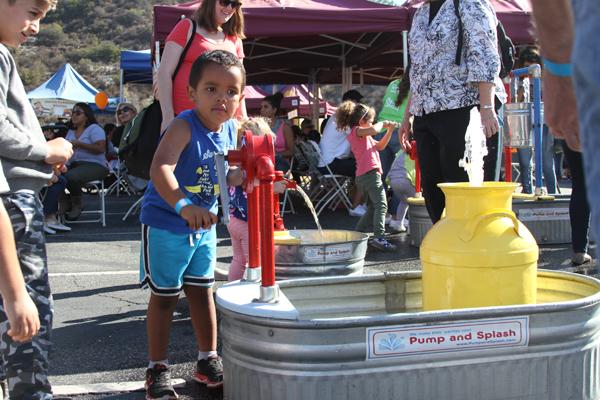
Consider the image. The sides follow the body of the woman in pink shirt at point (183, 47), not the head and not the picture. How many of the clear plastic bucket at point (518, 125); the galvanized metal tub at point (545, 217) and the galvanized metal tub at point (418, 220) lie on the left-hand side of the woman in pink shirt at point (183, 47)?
3

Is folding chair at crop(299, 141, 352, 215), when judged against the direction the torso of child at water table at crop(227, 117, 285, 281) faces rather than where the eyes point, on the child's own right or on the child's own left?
on the child's own left

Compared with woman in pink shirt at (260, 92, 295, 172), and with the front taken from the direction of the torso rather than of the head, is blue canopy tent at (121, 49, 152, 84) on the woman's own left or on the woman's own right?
on the woman's own right

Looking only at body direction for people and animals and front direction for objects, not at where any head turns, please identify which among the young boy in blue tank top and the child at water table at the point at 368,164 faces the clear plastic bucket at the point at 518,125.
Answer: the child at water table

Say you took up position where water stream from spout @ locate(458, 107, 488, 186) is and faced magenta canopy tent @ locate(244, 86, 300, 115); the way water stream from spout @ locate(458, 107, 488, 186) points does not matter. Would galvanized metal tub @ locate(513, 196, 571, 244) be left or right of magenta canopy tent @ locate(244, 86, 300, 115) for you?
right

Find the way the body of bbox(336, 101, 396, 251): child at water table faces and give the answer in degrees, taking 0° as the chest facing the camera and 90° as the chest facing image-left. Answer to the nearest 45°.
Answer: approximately 270°

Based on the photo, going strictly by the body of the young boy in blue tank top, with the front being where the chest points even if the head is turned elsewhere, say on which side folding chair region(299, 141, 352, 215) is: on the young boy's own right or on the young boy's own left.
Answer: on the young boy's own left
